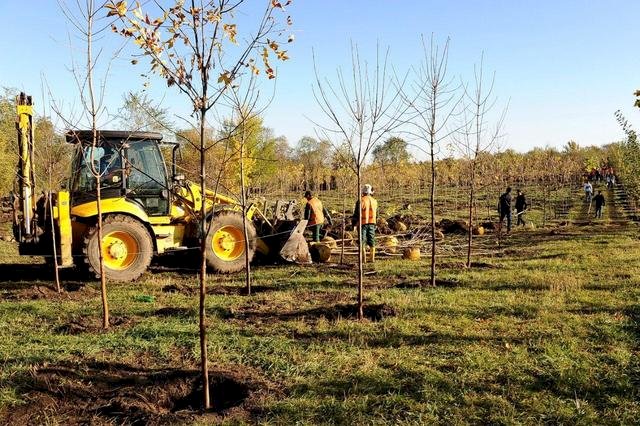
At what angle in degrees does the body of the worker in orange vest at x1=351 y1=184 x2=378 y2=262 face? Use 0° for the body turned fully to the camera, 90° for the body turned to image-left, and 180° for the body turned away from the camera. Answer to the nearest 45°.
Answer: approximately 180°

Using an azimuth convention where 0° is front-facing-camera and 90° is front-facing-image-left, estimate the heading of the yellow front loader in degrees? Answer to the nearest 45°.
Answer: approximately 270°

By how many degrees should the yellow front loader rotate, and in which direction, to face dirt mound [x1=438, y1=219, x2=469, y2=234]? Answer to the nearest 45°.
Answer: approximately 45° to its left

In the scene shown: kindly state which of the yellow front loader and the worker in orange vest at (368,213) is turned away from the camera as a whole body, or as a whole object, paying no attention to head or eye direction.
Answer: the worker in orange vest
